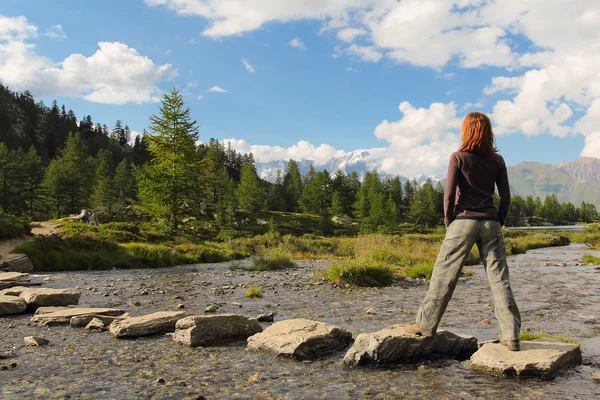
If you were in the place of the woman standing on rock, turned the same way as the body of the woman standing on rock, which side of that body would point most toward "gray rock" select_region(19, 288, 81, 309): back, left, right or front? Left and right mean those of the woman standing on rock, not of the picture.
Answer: left

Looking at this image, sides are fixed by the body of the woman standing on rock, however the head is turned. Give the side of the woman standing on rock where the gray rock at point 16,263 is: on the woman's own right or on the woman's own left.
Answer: on the woman's own left

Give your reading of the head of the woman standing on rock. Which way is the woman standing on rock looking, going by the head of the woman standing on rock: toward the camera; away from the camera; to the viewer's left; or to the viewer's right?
away from the camera

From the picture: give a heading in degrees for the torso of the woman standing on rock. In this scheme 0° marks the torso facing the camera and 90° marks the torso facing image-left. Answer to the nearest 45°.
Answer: approximately 180°

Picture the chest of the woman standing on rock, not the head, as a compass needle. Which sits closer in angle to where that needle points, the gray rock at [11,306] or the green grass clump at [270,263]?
the green grass clump

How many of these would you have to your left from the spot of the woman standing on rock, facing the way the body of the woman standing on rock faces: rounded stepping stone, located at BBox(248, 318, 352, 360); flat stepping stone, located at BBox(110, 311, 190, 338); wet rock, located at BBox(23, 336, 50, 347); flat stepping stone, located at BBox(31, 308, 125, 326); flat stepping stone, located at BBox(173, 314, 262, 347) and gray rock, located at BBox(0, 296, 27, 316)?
6

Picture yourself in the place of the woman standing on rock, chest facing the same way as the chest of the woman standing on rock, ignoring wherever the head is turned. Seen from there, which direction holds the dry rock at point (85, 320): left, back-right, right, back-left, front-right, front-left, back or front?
left

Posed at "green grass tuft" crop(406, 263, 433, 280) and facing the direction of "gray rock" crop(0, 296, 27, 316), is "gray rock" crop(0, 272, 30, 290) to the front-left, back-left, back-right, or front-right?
front-right

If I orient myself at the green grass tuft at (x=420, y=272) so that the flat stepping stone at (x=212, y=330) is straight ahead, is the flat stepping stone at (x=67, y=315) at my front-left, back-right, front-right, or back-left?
front-right

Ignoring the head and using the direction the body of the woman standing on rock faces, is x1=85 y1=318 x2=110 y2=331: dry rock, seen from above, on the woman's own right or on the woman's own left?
on the woman's own left

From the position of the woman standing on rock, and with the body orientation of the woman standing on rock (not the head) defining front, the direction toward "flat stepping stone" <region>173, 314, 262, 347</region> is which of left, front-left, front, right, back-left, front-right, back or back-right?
left

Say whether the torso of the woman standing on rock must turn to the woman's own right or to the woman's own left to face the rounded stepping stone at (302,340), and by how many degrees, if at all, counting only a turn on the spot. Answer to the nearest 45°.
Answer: approximately 90° to the woman's own left

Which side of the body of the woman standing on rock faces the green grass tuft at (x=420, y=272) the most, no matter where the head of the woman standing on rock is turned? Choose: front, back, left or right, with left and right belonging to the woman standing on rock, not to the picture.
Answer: front

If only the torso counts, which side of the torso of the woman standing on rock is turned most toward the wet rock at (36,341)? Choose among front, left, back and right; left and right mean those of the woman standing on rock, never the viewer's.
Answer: left

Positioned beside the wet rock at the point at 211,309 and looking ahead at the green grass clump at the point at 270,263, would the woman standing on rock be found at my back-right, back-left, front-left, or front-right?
back-right

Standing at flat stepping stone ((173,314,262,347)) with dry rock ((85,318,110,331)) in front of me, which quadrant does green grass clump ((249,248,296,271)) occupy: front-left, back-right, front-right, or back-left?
front-right

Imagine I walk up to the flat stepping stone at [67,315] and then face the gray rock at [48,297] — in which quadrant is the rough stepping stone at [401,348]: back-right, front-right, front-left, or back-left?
back-right
